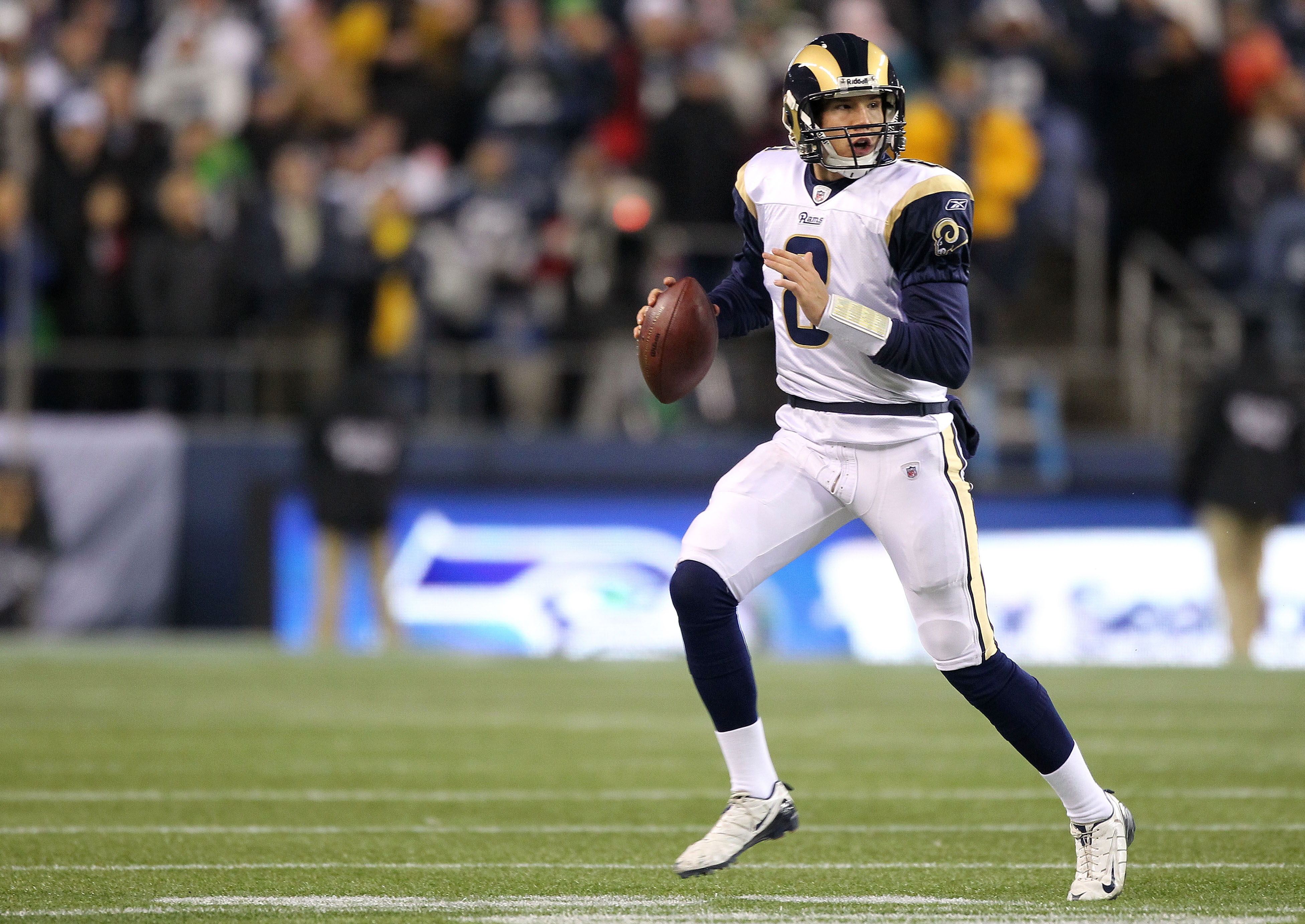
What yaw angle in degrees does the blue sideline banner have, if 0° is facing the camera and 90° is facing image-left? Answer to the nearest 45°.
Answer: approximately 0°

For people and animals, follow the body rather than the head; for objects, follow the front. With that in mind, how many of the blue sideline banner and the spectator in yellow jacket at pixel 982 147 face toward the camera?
2

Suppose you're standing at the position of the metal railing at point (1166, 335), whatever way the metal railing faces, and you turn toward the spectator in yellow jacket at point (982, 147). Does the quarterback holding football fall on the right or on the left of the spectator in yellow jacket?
left

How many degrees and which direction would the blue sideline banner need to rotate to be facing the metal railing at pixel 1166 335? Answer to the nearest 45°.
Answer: approximately 135° to its left

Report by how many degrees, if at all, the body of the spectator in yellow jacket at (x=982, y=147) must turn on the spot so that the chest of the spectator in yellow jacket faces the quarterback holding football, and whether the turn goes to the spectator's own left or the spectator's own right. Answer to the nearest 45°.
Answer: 0° — they already face them

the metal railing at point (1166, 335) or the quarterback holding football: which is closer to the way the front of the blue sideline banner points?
the quarterback holding football
